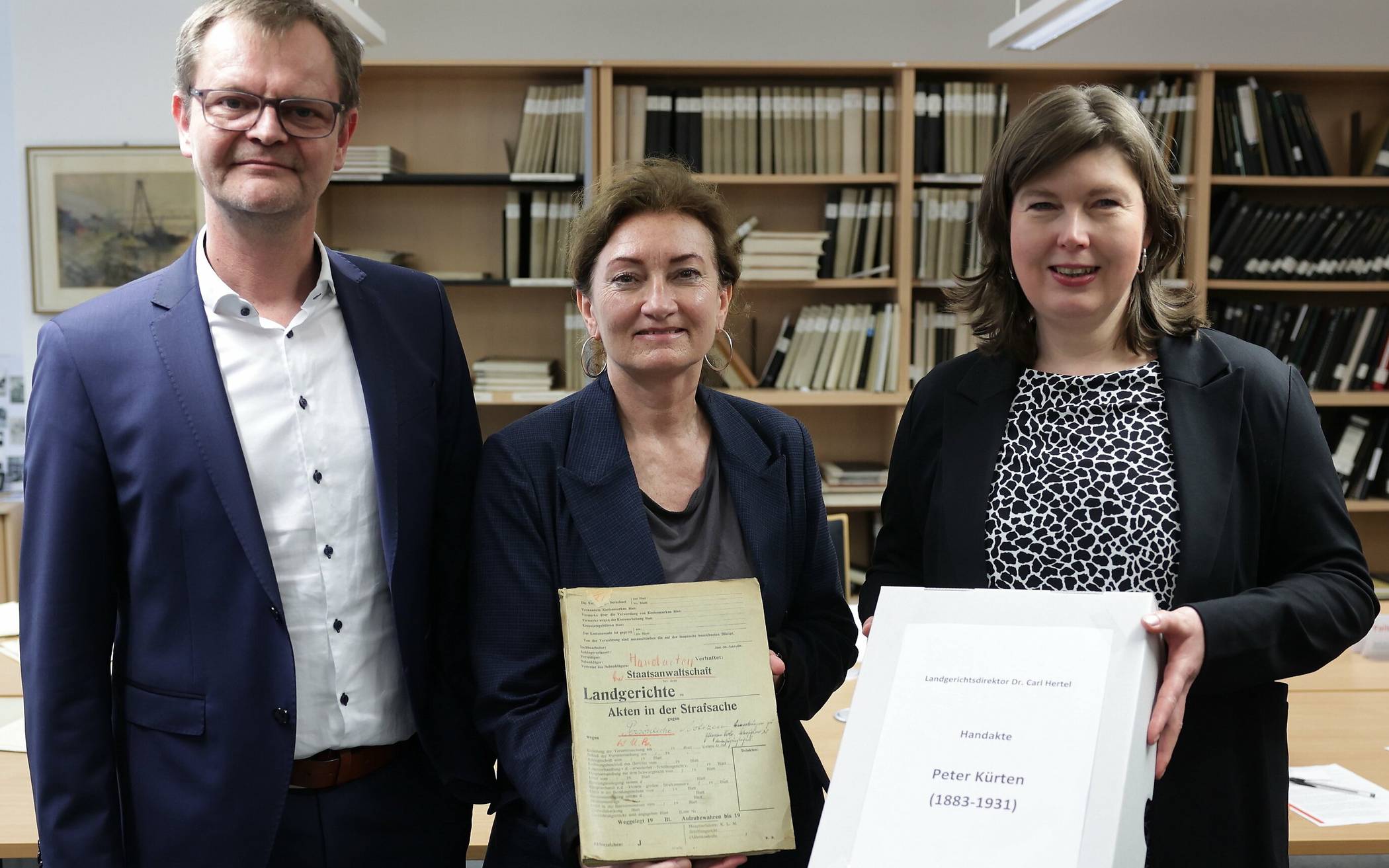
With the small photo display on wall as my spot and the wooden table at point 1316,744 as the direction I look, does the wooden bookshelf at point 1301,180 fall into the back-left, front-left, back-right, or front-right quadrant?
front-left

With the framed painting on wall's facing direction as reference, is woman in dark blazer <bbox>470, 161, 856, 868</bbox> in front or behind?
in front

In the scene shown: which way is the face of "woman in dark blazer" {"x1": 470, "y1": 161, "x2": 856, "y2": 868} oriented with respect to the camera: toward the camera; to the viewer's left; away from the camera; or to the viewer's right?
toward the camera

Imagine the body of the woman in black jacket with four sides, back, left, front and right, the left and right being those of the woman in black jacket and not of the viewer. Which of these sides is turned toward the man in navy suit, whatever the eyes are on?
right

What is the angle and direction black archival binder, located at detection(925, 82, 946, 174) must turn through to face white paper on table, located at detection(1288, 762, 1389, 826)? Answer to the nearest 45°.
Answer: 0° — it already faces it

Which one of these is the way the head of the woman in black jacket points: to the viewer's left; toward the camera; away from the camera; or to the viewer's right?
toward the camera

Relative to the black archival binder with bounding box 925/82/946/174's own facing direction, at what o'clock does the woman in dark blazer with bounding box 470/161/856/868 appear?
The woman in dark blazer is roughly at 12 o'clock from the black archival binder.

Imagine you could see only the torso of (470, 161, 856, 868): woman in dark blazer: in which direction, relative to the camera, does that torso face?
toward the camera

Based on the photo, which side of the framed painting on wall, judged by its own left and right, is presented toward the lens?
front

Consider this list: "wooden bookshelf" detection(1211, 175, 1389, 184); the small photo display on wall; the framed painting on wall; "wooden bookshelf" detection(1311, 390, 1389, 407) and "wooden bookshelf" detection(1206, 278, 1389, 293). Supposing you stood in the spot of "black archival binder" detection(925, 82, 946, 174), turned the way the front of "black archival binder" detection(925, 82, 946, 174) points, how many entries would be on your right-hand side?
2

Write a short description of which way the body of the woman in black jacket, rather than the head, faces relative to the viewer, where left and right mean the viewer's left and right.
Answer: facing the viewer

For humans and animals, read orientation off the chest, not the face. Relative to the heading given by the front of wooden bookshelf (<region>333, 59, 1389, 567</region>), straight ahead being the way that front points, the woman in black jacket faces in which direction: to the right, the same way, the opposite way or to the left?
the same way

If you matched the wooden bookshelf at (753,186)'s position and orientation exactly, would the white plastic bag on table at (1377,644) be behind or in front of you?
in front
